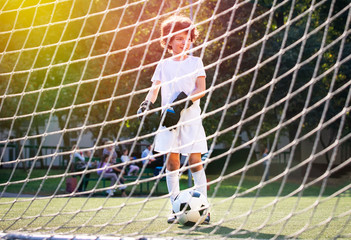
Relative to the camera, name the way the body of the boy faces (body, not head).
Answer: toward the camera

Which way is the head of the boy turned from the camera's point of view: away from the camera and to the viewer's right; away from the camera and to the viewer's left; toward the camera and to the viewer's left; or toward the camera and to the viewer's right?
toward the camera and to the viewer's right
